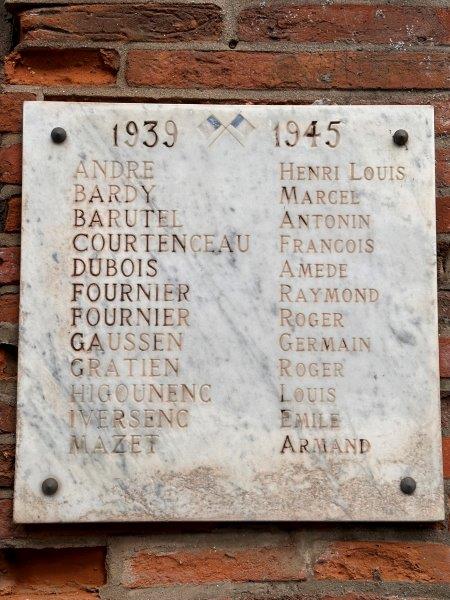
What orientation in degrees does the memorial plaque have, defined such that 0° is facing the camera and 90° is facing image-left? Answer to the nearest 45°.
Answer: approximately 0°
